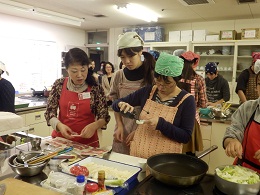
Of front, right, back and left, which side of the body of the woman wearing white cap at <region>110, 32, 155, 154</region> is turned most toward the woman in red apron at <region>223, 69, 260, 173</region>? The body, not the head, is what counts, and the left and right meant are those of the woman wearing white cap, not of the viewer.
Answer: left

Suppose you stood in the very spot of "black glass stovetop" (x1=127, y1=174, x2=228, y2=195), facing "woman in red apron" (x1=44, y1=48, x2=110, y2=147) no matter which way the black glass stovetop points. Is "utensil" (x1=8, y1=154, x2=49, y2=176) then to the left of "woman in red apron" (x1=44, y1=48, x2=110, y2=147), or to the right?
left

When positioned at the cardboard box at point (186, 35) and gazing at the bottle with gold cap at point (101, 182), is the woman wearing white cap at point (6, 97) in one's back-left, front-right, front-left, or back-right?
front-right

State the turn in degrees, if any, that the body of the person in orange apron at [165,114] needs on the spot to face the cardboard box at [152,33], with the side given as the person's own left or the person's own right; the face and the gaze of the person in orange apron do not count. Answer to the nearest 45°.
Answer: approximately 135° to the person's own right

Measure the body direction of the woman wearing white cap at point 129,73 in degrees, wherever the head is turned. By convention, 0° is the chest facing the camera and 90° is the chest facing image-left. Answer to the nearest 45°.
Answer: approximately 45°

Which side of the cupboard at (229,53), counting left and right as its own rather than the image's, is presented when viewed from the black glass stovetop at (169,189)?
front

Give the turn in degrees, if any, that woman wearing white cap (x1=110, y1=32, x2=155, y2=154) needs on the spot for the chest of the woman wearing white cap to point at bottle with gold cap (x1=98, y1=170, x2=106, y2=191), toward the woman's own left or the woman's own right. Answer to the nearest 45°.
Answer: approximately 45° to the woman's own left

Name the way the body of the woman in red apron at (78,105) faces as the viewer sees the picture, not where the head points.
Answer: toward the camera

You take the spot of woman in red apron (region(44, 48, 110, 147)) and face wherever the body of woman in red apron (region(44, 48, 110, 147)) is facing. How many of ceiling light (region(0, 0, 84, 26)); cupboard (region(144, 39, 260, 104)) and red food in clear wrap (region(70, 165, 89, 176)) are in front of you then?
1

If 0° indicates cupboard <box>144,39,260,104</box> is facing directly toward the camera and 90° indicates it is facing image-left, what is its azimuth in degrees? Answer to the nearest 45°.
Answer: approximately 0°
